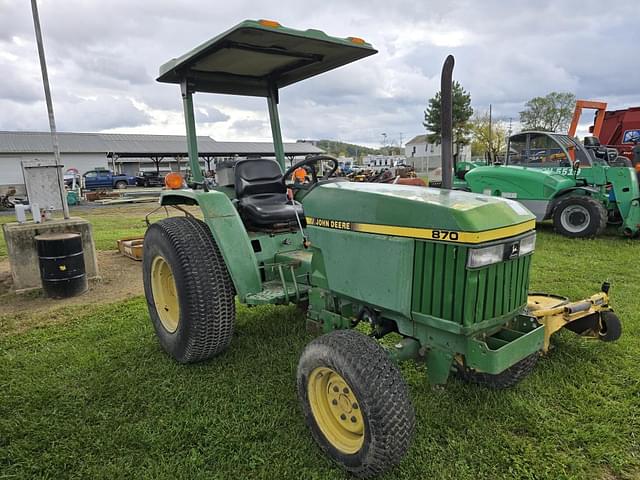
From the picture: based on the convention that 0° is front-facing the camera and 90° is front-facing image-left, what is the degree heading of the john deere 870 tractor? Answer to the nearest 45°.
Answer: approximately 315°

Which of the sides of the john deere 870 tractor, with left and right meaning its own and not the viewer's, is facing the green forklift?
left

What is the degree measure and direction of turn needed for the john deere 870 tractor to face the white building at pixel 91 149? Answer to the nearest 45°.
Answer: approximately 180°

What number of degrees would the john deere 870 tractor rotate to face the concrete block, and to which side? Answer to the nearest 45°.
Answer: approximately 180°

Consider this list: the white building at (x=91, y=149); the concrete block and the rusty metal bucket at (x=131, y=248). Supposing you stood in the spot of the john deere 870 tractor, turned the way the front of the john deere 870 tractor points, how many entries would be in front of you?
0

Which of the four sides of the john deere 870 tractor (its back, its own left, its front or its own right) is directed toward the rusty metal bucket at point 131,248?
back

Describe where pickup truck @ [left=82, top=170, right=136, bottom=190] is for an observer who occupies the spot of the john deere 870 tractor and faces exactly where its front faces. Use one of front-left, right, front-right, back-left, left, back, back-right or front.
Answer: back
